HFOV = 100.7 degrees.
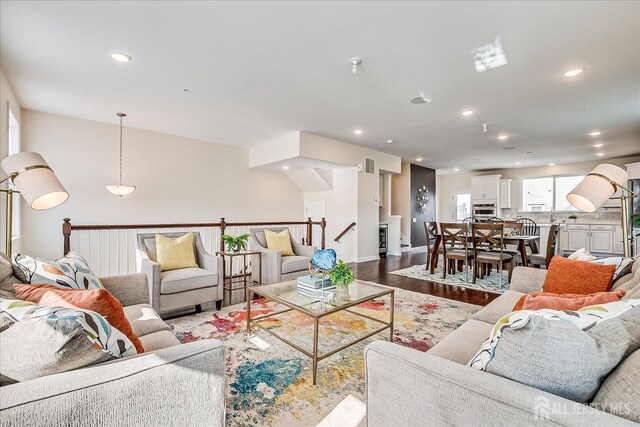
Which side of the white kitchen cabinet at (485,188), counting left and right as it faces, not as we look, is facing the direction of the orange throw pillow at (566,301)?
front

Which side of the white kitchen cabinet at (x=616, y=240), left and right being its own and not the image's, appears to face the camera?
front

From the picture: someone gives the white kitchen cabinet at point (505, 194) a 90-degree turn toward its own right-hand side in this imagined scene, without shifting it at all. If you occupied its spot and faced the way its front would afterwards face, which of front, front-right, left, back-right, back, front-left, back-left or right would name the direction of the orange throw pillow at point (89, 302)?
left

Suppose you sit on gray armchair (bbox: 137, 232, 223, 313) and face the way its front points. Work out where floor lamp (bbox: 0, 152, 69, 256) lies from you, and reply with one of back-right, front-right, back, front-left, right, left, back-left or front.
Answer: right

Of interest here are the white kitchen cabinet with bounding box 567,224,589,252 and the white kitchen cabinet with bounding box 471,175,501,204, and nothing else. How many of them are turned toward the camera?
2

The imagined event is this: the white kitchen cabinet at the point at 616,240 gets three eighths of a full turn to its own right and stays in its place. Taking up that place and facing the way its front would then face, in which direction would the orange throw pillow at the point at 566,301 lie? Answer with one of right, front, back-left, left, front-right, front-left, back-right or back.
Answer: back-left

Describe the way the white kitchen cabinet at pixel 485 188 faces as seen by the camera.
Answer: facing the viewer

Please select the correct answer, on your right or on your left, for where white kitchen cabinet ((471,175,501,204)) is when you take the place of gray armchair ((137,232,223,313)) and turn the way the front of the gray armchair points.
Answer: on your left

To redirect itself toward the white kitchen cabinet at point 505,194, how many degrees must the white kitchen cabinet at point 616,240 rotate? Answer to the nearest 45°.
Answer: approximately 90° to its right

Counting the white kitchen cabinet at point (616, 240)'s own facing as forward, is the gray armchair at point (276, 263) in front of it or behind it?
in front

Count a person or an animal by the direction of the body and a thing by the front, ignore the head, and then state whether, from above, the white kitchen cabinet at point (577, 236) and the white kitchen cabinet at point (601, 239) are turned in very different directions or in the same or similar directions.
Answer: same or similar directions

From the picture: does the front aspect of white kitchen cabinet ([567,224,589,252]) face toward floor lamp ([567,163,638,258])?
yes

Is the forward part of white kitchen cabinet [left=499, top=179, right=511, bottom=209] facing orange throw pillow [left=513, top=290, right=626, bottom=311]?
yes

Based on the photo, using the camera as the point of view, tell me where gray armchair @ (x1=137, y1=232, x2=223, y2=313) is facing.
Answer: facing the viewer and to the right of the viewer

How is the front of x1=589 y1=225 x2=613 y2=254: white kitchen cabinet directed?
toward the camera
